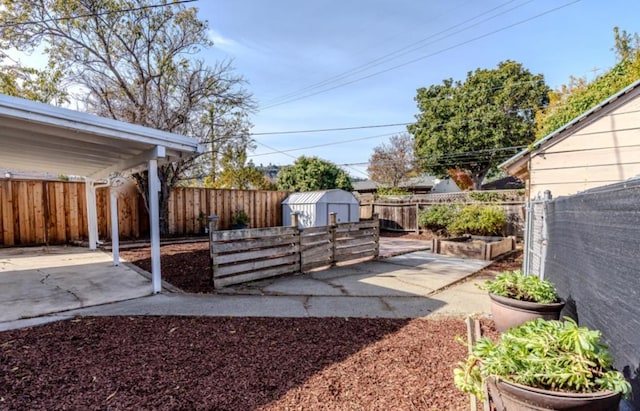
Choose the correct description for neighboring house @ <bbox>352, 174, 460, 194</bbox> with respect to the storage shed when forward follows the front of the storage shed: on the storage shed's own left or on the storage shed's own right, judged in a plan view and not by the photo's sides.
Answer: on the storage shed's own left

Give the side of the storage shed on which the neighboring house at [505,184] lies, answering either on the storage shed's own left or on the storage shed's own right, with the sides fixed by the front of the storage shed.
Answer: on the storage shed's own left

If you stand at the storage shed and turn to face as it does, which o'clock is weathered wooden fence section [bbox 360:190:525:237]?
The weathered wooden fence section is roughly at 10 o'clock from the storage shed.

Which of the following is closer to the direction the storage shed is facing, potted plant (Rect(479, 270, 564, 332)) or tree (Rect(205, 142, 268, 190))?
the potted plant

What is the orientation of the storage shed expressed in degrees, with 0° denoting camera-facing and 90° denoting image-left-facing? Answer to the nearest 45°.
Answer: approximately 315°

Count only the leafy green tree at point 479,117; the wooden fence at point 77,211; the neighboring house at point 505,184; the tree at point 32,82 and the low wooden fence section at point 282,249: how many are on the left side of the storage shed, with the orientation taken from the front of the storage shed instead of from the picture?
2

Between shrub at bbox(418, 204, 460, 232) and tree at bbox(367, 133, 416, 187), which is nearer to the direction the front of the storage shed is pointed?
the shrub

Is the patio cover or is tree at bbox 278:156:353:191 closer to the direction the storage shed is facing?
the patio cover

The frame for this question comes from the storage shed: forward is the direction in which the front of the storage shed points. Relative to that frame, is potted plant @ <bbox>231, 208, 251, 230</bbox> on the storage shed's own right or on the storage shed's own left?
on the storage shed's own right

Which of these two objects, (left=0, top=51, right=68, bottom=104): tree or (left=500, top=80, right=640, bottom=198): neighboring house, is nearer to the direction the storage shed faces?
the neighboring house

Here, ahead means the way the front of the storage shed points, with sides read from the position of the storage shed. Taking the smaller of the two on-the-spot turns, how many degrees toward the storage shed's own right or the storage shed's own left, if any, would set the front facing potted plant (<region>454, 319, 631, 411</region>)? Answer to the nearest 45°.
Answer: approximately 45° to the storage shed's own right

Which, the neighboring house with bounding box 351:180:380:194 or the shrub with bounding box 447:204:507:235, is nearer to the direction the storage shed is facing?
the shrub
